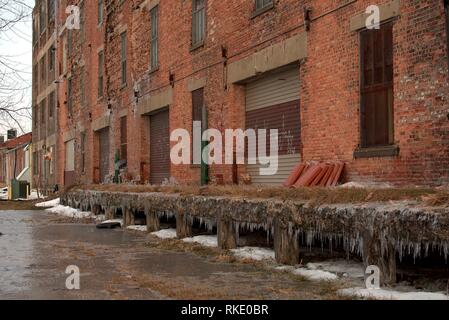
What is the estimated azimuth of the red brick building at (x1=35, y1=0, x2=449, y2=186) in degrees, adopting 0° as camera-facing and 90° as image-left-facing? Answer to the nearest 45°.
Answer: approximately 45°

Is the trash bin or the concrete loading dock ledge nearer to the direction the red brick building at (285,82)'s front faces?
the concrete loading dock ledge

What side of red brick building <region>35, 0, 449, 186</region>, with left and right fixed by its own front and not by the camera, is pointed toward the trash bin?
right
